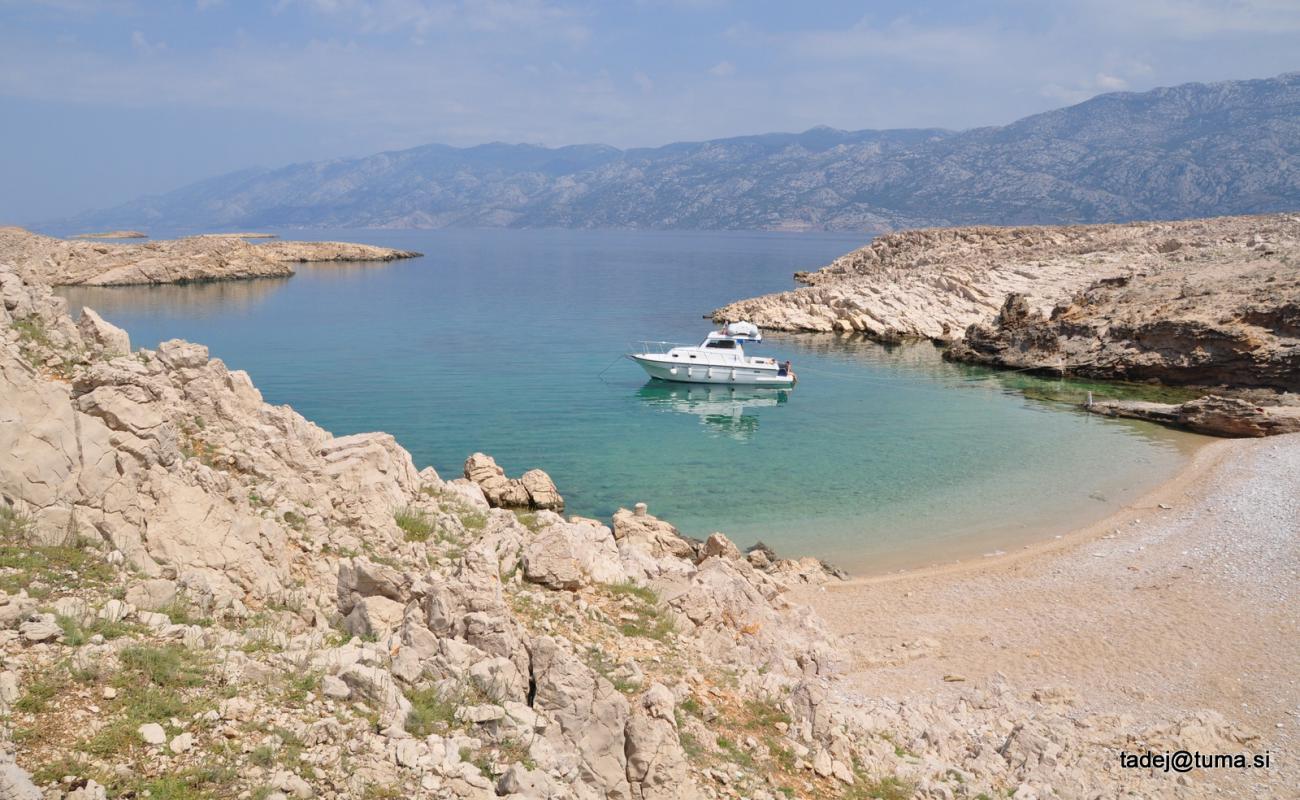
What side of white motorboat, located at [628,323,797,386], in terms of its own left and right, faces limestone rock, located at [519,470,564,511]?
left

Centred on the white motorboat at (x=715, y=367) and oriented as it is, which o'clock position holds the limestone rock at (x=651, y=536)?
The limestone rock is roughly at 9 o'clock from the white motorboat.

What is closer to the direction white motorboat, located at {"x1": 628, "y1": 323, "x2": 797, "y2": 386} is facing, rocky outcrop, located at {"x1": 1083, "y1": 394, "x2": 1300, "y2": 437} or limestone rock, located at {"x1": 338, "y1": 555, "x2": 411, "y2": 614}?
the limestone rock

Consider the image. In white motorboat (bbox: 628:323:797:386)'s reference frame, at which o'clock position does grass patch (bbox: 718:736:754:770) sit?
The grass patch is roughly at 9 o'clock from the white motorboat.

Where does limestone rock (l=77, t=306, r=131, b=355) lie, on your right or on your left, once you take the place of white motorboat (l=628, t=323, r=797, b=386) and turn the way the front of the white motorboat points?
on your left

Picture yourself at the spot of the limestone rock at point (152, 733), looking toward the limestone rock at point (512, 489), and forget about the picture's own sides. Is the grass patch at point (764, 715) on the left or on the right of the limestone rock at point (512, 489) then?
right

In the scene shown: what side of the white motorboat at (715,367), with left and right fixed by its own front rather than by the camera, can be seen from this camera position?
left

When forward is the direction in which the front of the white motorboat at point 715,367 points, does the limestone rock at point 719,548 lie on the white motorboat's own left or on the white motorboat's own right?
on the white motorboat's own left

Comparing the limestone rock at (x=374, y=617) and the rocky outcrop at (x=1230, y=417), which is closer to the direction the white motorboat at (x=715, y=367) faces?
the limestone rock
